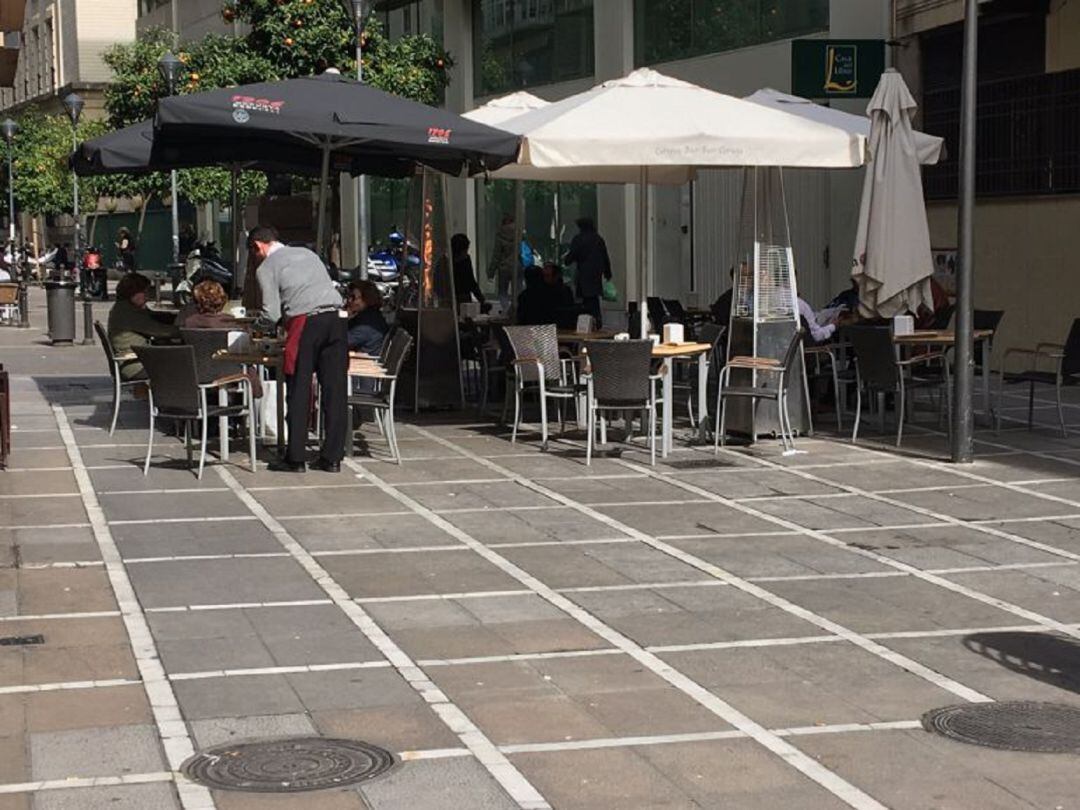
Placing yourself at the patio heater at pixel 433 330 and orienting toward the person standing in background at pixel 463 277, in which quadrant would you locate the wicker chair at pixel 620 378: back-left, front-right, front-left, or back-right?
back-right

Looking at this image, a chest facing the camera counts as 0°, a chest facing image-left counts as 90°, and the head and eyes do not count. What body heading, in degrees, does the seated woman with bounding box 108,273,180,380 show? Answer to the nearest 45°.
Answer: approximately 270°

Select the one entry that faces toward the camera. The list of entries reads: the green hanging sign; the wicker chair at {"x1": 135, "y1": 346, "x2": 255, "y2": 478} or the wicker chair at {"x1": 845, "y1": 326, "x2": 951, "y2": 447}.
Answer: the green hanging sign

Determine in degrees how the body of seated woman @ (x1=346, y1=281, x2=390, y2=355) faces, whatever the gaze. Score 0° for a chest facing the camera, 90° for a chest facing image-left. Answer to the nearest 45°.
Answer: approximately 90°

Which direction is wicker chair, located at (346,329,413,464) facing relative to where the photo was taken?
to the viewer's left

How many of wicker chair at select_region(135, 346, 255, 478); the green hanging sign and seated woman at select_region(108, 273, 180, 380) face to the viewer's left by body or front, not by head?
0

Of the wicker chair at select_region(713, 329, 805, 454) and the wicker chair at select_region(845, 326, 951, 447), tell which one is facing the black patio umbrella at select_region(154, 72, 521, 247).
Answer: the wicker chair at select_region(713, 329, 805, 454)

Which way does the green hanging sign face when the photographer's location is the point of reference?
facing the viewer

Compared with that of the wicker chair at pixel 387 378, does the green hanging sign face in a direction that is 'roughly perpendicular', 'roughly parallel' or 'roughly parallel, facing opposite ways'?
roughly perpendicular

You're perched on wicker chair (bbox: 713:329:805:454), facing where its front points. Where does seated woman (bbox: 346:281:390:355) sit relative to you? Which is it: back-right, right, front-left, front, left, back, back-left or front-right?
front

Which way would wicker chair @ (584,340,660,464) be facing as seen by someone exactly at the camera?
facing away from the viewer

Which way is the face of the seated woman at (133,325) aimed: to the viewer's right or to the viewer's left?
to the viewer's right

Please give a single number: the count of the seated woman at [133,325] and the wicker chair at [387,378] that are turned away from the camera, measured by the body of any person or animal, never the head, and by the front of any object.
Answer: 0

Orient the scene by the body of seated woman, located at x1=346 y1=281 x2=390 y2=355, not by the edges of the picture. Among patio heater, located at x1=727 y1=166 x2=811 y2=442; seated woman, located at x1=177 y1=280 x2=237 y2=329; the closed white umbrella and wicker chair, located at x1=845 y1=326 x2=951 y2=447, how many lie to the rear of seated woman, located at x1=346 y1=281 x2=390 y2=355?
3

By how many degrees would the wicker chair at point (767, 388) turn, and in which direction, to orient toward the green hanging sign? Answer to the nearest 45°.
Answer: approximately 90° to its right

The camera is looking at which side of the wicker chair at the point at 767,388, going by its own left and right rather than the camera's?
left
